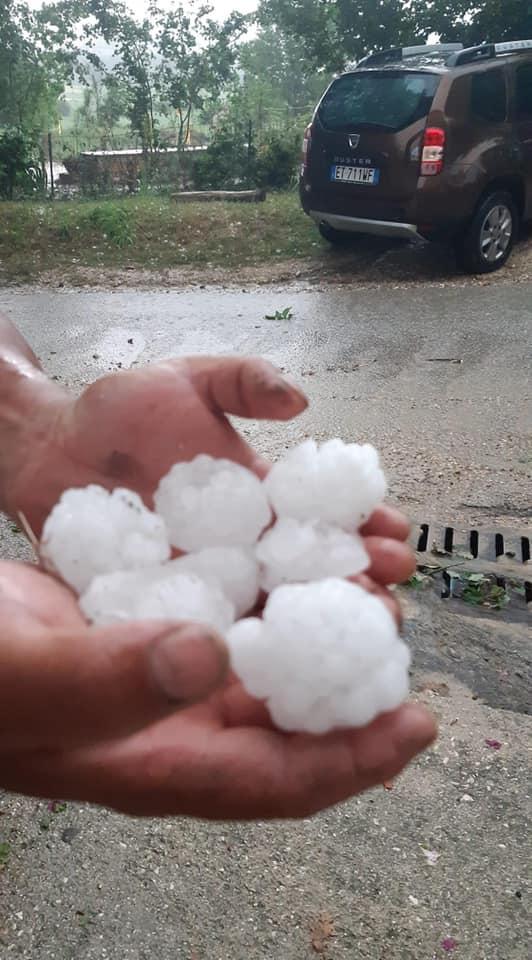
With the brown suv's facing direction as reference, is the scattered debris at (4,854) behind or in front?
behind

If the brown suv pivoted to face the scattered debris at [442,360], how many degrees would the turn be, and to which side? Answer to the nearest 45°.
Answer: approximately 135° to its right

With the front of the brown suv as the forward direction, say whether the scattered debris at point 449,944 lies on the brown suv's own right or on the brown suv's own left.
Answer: on the brown suv's own right

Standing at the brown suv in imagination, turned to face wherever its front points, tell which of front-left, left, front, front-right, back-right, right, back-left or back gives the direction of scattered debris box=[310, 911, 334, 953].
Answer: back-right

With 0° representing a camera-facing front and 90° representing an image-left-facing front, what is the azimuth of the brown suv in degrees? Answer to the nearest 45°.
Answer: approximately 225°

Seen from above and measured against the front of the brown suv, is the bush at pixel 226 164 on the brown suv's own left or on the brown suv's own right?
on the brown suv's own left

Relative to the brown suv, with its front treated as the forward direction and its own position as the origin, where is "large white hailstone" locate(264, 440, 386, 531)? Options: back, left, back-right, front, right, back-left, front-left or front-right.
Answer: back-right

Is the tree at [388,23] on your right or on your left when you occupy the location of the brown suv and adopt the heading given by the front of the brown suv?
on your left
